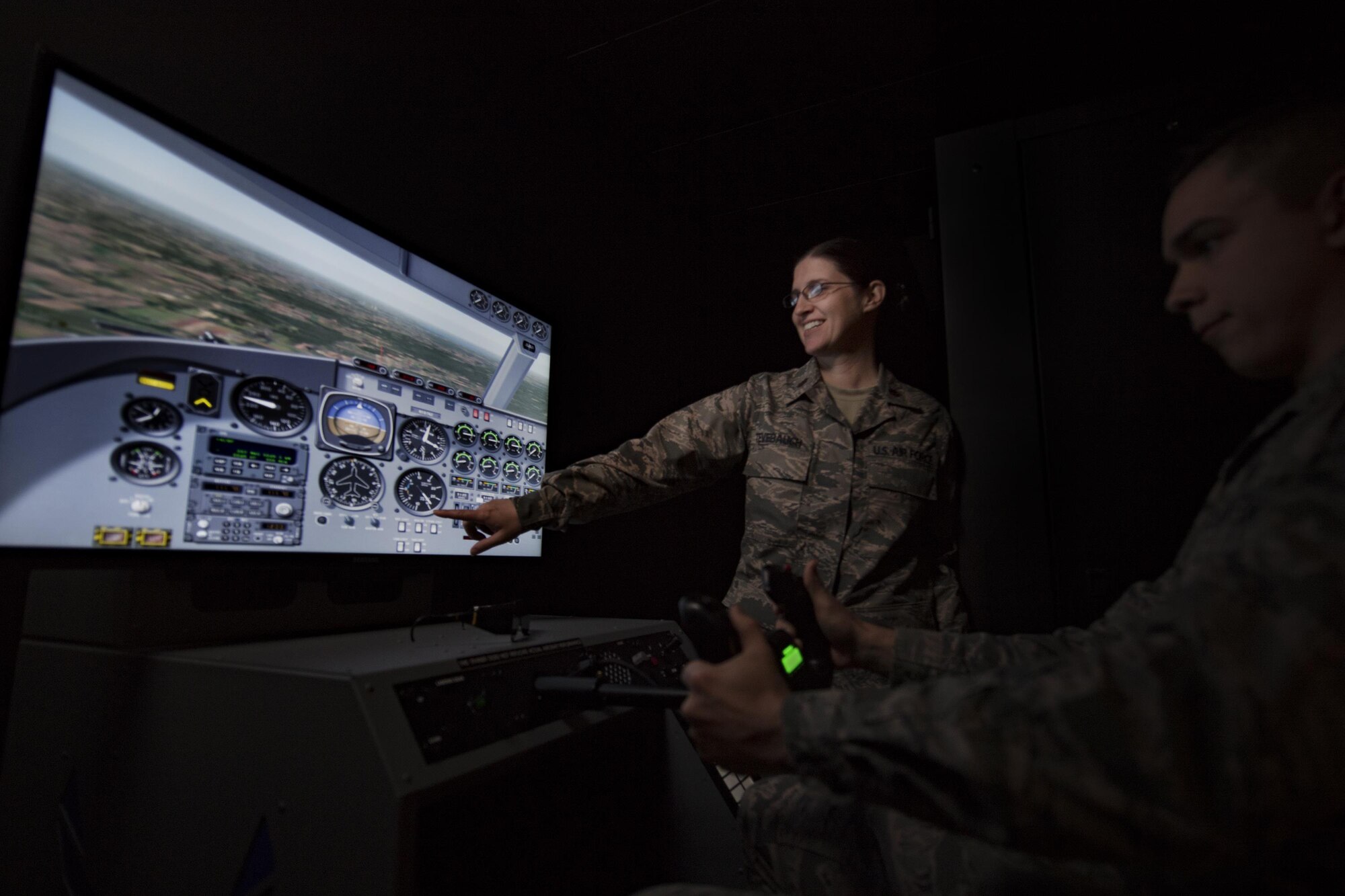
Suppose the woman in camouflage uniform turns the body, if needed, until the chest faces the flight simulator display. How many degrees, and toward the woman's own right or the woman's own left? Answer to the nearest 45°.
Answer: approximately 45° to the woman's own right

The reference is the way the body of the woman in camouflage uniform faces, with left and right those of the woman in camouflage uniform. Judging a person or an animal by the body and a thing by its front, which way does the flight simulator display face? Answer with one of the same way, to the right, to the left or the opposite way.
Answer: to the left

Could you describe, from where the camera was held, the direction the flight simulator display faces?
facing the viewer and to the right of the viewer

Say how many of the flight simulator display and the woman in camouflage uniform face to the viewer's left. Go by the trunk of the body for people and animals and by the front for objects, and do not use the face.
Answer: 0

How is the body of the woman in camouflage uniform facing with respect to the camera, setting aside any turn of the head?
toward the camera

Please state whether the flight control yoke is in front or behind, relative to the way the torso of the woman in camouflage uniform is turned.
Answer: in front

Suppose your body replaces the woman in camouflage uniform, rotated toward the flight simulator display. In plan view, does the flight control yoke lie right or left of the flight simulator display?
left

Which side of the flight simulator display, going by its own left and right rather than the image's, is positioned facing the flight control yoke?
front

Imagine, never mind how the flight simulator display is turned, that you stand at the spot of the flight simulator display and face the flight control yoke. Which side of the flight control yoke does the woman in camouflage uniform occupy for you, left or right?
left

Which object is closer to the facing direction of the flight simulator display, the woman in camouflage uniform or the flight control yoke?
the flight control yoke

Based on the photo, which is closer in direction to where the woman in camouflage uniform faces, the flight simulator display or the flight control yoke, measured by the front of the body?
the flight control yoke
